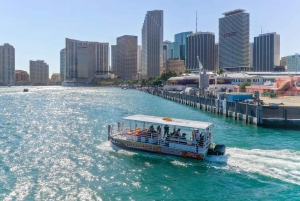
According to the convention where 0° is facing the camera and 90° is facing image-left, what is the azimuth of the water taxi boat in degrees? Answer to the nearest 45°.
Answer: approximately 135°

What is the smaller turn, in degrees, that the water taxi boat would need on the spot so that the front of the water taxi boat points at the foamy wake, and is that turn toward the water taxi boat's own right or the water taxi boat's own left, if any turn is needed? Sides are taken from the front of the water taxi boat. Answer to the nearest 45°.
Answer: approximately 180°
